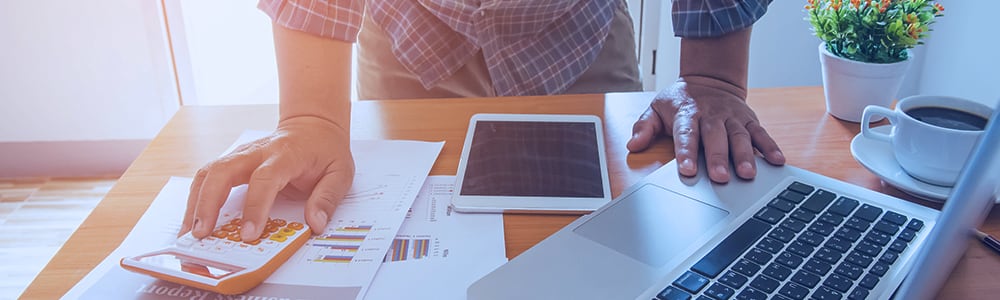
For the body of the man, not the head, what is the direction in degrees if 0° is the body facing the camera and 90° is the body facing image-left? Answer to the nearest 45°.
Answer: approximately 0°

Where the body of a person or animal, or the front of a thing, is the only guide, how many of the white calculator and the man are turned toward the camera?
1

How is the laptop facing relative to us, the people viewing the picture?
facing away from the viewer and to the left of the viewer

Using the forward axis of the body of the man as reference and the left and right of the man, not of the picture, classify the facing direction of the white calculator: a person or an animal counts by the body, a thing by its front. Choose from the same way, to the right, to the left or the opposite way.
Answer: the opposite way
